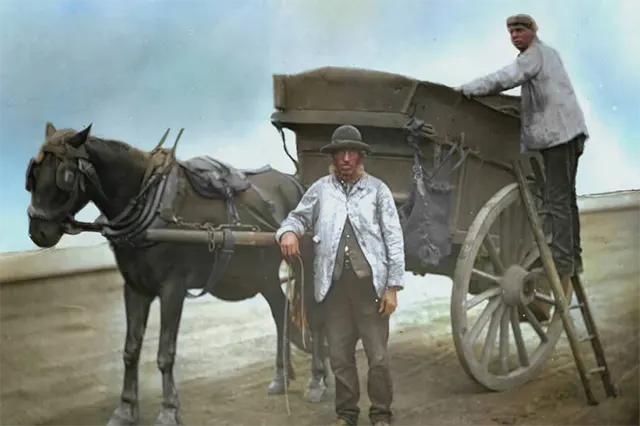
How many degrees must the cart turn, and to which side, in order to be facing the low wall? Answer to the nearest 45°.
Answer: approximately 45° to its right

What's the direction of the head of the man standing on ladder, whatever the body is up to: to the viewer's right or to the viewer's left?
to the viewer's left

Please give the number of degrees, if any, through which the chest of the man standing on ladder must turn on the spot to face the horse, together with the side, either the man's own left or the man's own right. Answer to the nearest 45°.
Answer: approximately 45° to the man's own left

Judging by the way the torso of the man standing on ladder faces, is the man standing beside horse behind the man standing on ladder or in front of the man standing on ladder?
in front

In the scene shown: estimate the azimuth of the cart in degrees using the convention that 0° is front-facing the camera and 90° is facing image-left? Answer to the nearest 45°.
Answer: approximately 45°

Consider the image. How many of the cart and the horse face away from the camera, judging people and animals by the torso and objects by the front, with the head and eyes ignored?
0

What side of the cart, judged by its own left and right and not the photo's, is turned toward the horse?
front

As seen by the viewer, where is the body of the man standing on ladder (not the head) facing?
to the viewer's left

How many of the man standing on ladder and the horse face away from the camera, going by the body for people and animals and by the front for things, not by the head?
0
